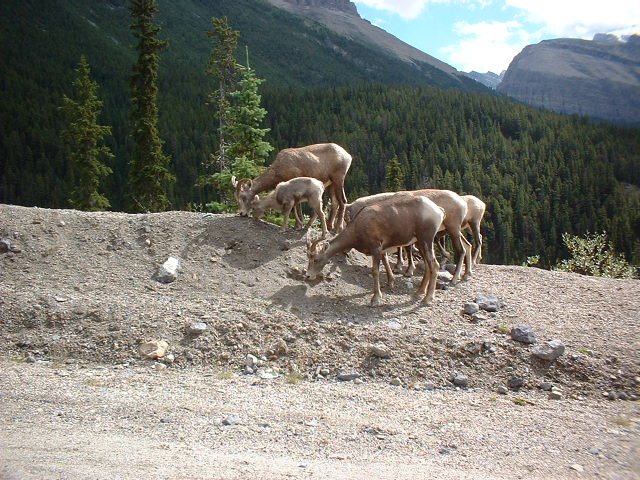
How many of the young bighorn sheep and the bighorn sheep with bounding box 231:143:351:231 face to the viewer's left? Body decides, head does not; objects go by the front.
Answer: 2

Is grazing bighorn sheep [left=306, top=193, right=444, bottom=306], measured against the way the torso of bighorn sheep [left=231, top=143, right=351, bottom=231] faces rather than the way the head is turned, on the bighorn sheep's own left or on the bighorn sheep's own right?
on the bighorn sheep's own left

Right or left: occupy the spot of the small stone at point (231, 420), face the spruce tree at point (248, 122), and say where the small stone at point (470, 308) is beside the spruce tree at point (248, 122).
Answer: right

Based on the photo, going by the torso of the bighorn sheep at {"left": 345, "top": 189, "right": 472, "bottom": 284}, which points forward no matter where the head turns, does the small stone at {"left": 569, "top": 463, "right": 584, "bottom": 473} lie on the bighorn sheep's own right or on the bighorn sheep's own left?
on the bighorn sheep's own left

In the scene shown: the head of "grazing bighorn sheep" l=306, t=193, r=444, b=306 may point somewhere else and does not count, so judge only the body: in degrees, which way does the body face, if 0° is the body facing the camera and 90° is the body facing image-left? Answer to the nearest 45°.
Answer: approximately 90°

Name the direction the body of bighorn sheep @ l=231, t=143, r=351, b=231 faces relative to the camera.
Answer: to the viewer's left

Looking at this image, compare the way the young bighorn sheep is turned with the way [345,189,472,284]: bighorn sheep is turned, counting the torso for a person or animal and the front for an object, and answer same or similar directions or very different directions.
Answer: same or similar directions

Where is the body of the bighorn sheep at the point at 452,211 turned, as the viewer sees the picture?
to the viewer's left

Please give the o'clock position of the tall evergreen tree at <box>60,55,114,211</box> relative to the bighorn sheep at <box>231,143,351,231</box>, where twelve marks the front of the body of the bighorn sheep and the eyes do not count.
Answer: The tall evergreen tree is roughly at 2 o'clock from the bighorn sheep.

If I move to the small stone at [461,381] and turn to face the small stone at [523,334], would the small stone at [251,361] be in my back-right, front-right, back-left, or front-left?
back-left

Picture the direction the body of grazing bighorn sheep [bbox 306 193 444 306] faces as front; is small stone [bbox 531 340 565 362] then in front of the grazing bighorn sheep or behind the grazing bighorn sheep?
behind

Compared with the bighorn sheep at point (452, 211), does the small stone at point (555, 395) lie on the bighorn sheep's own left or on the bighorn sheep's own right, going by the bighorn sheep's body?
on the bighorn sheep's own left

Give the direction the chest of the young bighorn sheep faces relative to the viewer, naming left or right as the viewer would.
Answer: facing to the left of the viewer

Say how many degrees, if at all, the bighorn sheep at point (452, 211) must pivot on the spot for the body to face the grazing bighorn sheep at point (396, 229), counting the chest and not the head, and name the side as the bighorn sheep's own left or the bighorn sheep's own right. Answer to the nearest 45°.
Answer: approximately 45° to the bighorn sheep's own left

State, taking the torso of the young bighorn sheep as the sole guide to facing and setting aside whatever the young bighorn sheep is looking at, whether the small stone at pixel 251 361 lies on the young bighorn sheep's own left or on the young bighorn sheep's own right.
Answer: on the young bighorn sheep's own left

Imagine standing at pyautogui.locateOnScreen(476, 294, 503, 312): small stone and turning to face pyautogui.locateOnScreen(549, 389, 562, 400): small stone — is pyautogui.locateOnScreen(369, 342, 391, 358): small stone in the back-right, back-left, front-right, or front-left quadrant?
front-right
